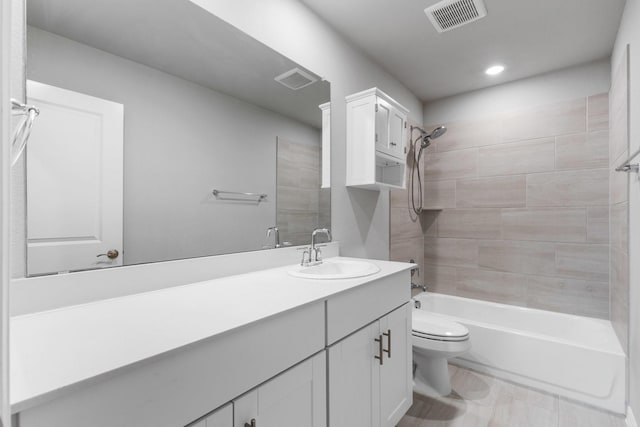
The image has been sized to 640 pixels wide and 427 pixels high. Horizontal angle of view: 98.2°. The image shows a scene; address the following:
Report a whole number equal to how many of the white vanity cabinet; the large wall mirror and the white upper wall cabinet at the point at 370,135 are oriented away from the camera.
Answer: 0

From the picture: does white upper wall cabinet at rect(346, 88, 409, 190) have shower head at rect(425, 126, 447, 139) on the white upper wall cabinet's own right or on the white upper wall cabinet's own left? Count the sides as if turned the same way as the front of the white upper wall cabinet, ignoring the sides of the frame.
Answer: on the white upper wall cabinet's own left

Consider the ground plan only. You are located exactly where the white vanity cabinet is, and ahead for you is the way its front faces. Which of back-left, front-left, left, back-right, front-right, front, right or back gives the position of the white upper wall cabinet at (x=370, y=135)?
left

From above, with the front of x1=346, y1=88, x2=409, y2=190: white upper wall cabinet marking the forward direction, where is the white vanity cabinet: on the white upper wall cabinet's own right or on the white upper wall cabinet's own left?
on the white upper wall cabinet's own right

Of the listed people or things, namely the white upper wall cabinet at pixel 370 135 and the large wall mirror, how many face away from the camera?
0

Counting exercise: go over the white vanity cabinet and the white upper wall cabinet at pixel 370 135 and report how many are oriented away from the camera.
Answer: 0

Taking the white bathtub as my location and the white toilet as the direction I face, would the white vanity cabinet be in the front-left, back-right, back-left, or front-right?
front-left

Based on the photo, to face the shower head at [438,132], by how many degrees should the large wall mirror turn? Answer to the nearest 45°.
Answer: approximately 45° to its left

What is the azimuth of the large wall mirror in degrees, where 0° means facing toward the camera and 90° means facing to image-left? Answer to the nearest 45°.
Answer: approximately 315°
